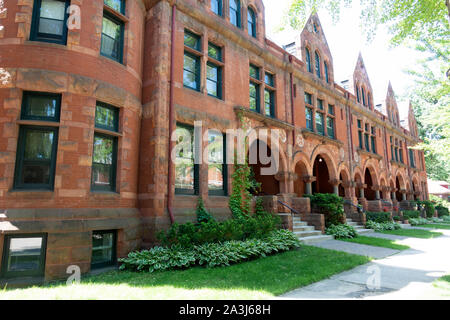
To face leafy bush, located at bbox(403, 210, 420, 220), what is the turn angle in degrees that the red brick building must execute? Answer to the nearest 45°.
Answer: approximately 90° to its left

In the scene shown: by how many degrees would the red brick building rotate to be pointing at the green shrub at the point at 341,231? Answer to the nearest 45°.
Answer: approximately 90° to its left

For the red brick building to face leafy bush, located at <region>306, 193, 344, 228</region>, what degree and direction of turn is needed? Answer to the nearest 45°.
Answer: approximately 90° to its left

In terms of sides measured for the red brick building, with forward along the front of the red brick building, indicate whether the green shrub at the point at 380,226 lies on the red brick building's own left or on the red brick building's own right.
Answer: on the red brick building's own left

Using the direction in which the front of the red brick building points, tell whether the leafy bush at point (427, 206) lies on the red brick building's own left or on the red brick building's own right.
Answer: on the red brick building's own left

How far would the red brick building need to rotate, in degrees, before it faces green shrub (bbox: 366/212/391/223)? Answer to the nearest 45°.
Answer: approximately 90° to its left

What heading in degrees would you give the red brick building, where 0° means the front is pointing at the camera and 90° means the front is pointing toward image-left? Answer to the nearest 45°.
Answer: approximately 315°
